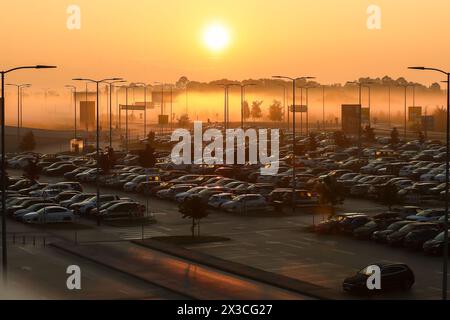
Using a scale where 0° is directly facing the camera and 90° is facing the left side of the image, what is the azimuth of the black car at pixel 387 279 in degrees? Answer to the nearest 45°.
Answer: approximately 90°
